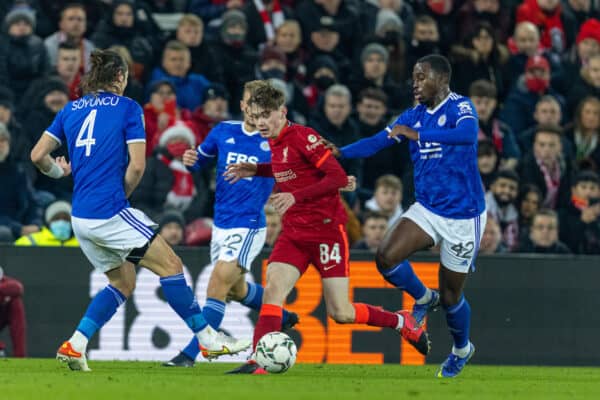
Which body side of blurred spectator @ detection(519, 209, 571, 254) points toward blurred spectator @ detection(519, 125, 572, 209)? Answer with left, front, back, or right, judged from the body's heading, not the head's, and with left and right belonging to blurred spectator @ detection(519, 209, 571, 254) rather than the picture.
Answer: back

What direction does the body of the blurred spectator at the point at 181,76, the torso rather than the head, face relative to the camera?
toward the camera

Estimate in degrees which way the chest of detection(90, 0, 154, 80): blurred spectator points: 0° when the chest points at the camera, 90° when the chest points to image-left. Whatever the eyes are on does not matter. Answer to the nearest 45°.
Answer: approximately 0°

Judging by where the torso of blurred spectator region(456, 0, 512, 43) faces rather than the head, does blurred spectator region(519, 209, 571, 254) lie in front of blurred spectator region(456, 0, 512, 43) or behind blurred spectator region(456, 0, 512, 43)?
in front

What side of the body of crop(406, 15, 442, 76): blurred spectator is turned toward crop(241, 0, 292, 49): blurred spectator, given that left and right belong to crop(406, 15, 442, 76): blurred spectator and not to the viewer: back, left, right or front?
right

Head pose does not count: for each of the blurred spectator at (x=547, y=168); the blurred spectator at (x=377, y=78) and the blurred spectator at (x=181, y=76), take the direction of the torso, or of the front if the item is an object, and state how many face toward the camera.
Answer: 3

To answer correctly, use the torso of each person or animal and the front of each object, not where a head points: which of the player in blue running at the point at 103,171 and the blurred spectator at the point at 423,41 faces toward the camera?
the blurred spectator

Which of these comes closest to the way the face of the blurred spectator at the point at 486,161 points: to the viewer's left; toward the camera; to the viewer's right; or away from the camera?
toward the camera

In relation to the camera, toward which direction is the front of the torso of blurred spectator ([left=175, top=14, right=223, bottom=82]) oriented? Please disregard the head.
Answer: toward the camera

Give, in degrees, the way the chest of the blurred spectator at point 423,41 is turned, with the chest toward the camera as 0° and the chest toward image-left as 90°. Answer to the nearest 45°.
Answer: approximately 0°

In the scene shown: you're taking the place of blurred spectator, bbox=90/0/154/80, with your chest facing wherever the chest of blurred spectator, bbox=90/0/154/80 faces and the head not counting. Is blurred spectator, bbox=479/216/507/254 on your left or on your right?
on your left

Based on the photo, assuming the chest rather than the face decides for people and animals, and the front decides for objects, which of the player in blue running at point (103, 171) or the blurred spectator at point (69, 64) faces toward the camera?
the blurred spectator

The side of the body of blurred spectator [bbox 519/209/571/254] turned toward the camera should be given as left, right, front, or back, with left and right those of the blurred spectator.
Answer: front

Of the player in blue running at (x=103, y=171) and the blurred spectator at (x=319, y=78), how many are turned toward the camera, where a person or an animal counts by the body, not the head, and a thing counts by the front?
1

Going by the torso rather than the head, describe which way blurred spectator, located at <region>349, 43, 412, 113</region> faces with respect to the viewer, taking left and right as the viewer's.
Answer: facing the viewer
